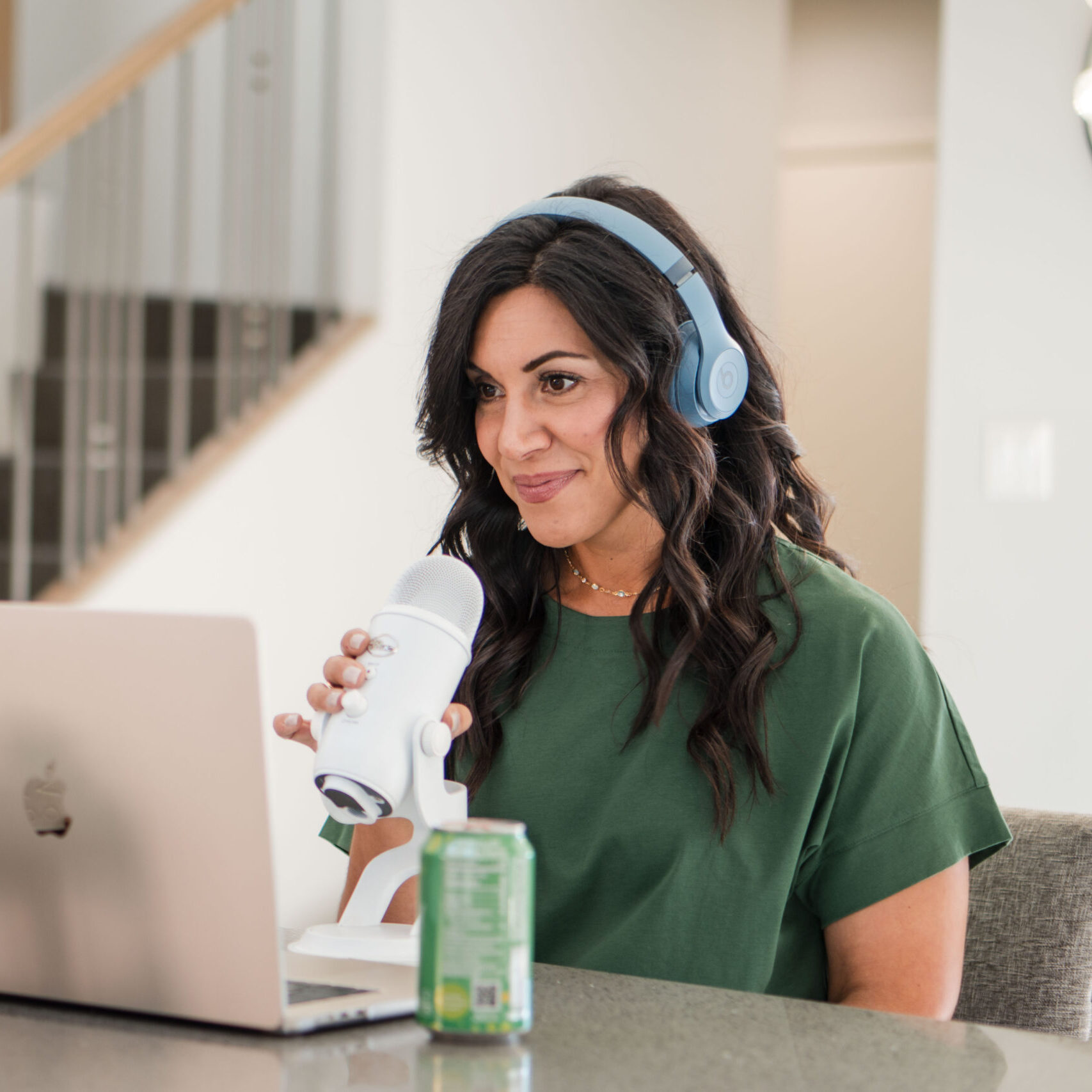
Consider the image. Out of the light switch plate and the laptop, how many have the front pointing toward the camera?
1

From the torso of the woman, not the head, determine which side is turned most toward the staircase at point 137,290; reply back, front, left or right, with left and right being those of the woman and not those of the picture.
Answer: right

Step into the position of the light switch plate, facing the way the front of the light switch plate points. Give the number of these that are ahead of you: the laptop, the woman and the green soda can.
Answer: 3

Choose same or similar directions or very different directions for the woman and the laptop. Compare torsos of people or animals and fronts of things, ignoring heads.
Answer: very different directions

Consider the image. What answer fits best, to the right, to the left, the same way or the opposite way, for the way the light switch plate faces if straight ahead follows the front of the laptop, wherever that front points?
the opposite way

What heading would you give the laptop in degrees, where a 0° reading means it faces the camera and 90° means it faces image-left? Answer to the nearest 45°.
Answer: approximately 225°

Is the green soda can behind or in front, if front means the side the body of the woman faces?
in front

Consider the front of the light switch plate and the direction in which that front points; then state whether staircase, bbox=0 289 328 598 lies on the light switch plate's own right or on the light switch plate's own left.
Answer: on the light switch plate's own right

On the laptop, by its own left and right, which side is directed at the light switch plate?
front

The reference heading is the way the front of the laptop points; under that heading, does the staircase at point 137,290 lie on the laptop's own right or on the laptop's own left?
on the laptop's own left

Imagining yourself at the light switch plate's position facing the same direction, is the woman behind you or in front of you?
in front

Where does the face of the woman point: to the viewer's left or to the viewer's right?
to the viewer's left
